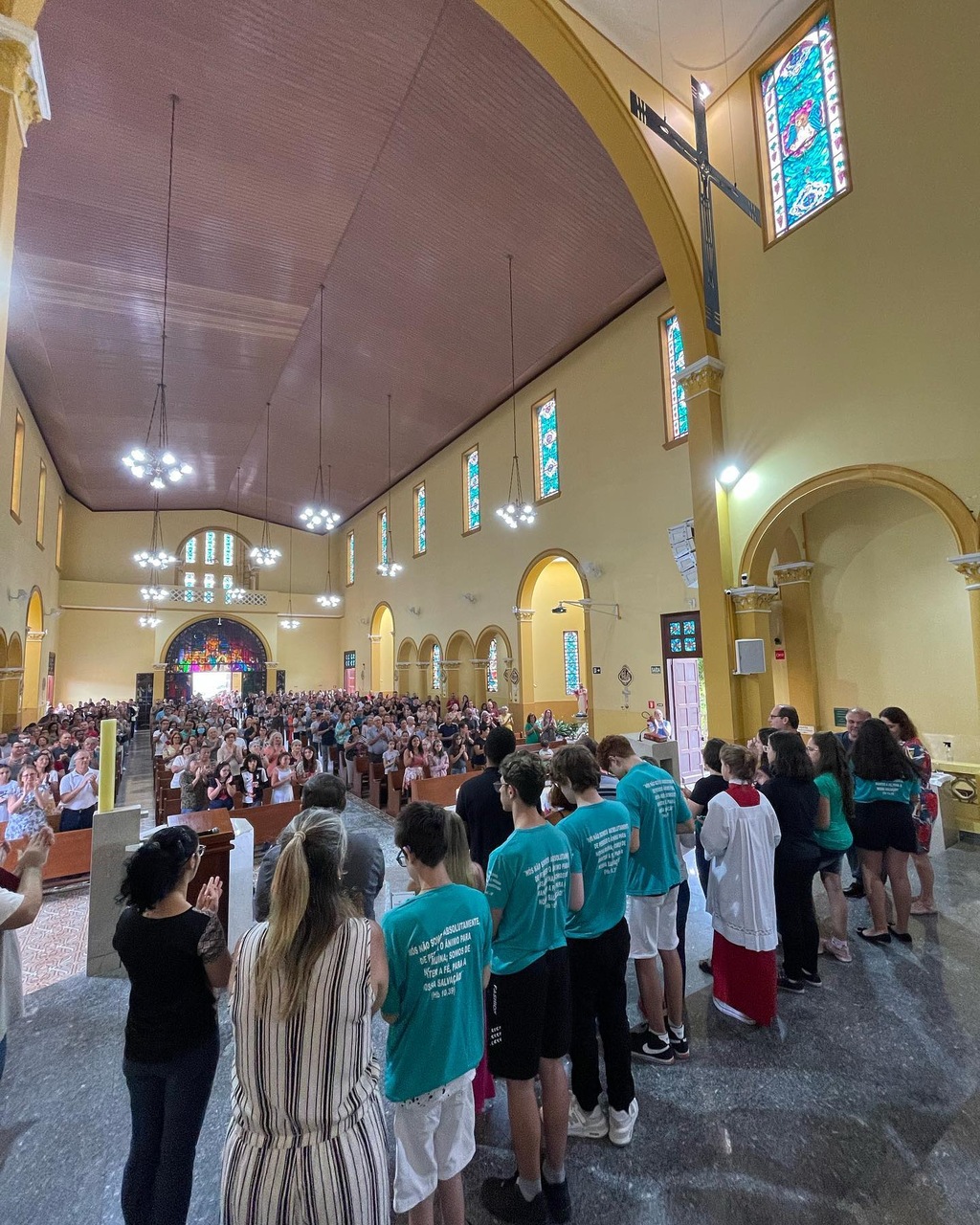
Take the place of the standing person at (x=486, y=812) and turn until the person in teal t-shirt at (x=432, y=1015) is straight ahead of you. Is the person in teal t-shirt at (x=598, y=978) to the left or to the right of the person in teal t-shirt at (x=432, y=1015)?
left

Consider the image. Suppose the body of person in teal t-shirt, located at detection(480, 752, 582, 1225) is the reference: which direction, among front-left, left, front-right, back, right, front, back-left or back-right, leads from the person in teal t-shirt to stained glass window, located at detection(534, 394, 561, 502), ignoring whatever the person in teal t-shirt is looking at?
front-right

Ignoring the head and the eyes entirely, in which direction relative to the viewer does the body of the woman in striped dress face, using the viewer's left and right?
facing away from the viewer

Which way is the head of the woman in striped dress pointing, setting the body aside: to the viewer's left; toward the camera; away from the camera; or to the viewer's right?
away from the camera

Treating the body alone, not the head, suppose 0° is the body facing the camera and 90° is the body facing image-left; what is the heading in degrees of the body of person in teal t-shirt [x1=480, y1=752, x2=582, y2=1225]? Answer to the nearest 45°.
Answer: approximately 135°

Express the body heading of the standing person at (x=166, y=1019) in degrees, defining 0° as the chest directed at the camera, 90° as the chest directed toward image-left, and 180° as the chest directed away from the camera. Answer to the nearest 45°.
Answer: approximately 225°

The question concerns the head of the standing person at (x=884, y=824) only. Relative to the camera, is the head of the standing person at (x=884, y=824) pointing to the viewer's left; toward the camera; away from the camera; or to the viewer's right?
away from the camera

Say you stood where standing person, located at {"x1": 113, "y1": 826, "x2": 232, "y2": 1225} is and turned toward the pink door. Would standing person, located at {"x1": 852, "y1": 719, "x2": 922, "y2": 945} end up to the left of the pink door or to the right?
right

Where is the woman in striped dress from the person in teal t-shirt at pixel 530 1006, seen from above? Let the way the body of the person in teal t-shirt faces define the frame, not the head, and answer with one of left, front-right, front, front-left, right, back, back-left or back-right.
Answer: left

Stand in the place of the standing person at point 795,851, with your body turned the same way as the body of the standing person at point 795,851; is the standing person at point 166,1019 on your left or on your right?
on your left

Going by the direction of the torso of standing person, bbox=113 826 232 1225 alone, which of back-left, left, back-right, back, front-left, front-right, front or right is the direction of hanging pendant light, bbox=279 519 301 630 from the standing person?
front-left

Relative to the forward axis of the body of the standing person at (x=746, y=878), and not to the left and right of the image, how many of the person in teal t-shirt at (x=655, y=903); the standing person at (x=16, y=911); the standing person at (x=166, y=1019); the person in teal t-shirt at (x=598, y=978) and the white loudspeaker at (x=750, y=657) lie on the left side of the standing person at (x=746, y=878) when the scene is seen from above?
4
